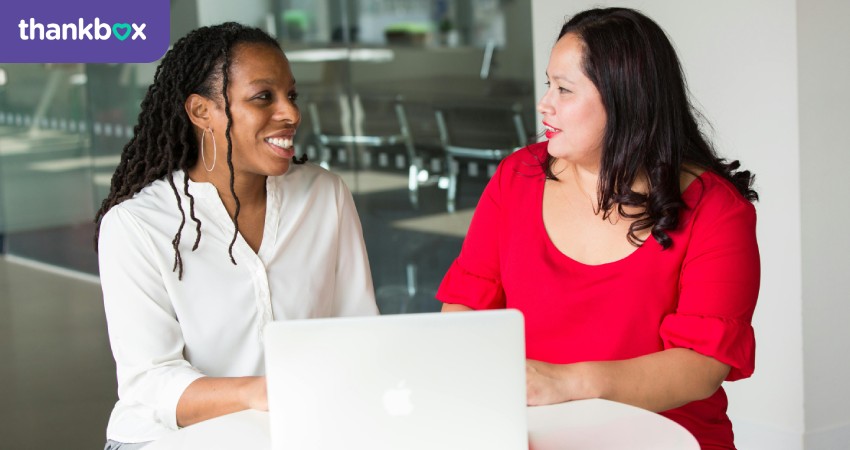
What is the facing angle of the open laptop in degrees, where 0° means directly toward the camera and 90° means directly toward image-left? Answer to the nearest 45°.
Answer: approximately 180°

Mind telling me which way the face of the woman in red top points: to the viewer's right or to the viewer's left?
to the viewer's left

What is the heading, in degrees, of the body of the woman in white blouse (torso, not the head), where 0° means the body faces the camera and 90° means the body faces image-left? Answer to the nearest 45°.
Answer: approximately 315°

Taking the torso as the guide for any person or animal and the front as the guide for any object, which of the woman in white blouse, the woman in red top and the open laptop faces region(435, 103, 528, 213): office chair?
the open laptop

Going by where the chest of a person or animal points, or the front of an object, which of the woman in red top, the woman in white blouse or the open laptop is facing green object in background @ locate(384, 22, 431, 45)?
the open laptop

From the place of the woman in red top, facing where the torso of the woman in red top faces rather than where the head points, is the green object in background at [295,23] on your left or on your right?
on your right
